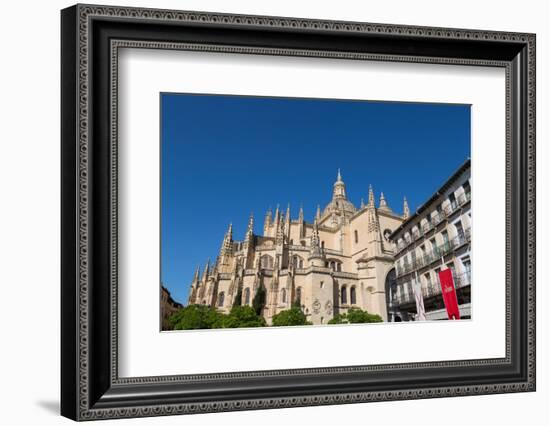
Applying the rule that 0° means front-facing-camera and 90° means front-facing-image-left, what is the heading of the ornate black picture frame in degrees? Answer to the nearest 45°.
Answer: approximately 315°
